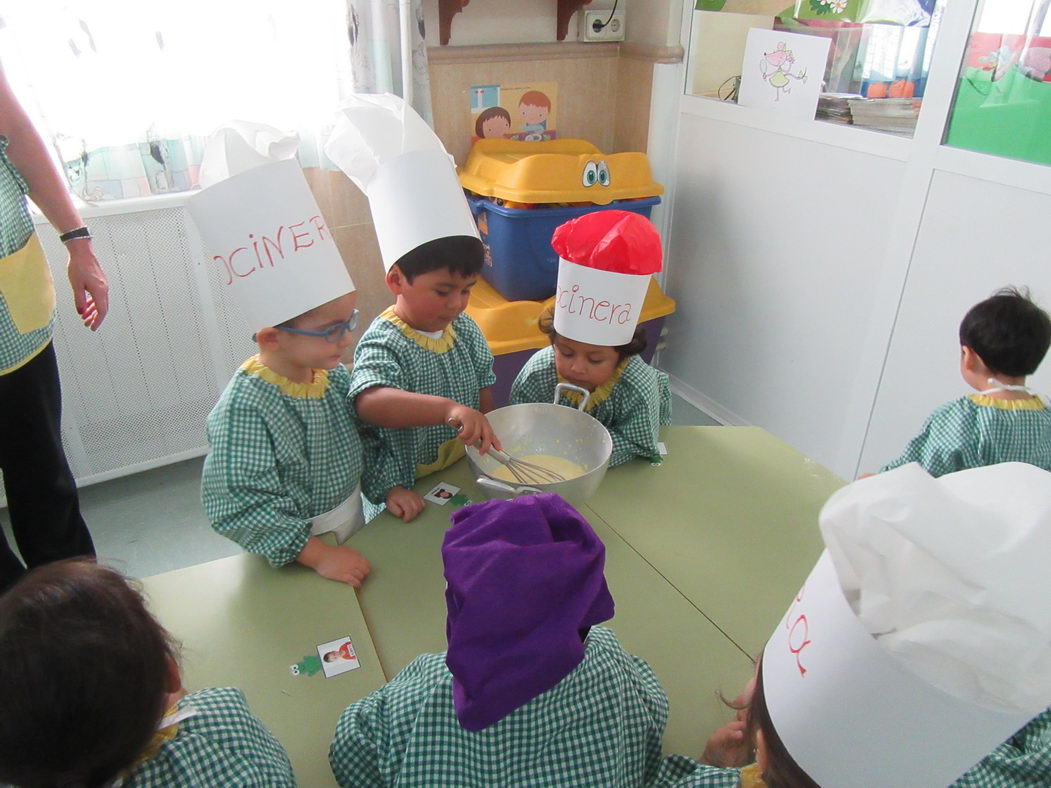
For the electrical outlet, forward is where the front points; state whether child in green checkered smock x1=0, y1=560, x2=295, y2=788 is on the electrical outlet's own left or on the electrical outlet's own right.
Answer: on the electrical outlet's own right

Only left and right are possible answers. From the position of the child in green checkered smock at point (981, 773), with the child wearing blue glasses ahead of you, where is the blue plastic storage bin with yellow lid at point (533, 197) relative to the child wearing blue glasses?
right

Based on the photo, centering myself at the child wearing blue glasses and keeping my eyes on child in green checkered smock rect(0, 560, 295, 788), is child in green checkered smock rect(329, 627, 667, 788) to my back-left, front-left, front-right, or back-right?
front-left

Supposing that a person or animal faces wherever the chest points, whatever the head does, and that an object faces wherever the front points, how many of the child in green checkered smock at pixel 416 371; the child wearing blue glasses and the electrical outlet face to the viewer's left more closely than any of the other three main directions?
0

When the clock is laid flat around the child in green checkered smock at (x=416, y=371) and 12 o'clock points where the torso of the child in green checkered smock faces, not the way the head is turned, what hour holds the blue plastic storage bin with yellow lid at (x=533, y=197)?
The blue plastic storage bin with yellow lid is roughly at 8 o'clock from the child in green checkered smock.

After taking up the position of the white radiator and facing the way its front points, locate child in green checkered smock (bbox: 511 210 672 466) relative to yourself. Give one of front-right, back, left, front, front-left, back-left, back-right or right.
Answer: front-left

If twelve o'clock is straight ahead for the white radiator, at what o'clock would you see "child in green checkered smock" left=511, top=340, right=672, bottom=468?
The child in green checkered smock is roughly at 11 o'clock from the white radiator.

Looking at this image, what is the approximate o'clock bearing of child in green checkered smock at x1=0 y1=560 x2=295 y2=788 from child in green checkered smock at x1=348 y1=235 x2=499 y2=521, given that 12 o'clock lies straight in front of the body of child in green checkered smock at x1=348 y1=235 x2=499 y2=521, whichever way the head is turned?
child in green checkered smock at x1=0 y1=560 x2=295 y2=788 is roughly at 2 o'clock from child in green checkered smock at x1=348 y1=235 x2=499 y2=521.

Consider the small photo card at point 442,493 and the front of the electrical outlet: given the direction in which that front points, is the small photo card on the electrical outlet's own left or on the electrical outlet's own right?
on the electrical outlet's own right

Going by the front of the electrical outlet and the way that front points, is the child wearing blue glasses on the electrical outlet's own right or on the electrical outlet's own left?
on the electrical outlet's own right

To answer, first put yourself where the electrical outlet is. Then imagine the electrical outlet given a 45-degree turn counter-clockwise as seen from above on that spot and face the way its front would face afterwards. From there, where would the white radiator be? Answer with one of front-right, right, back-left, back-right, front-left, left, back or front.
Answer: back-right

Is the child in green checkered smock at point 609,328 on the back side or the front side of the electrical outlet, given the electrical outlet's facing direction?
on the front side

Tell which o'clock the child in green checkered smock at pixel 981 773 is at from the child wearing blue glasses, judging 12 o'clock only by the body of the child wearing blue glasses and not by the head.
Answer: The child in green checkered smock is roughly at 12 o'clock from the child wearing blue glasses.

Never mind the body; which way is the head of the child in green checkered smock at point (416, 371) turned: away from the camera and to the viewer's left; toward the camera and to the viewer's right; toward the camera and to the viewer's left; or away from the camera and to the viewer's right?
toward the camera and to the viewer's right

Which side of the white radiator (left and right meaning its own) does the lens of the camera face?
front

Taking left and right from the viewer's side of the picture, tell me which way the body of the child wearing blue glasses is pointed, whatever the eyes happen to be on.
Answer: facing the viewer and to the right of the viewer

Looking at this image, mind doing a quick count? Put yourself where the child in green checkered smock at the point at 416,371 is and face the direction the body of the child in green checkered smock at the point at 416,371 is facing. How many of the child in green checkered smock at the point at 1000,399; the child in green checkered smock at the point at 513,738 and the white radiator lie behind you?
1
